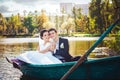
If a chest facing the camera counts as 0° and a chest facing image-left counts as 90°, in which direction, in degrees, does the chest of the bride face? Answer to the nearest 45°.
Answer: approximately 315°

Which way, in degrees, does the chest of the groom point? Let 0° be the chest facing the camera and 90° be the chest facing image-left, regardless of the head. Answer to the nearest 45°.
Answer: approximately 45°
